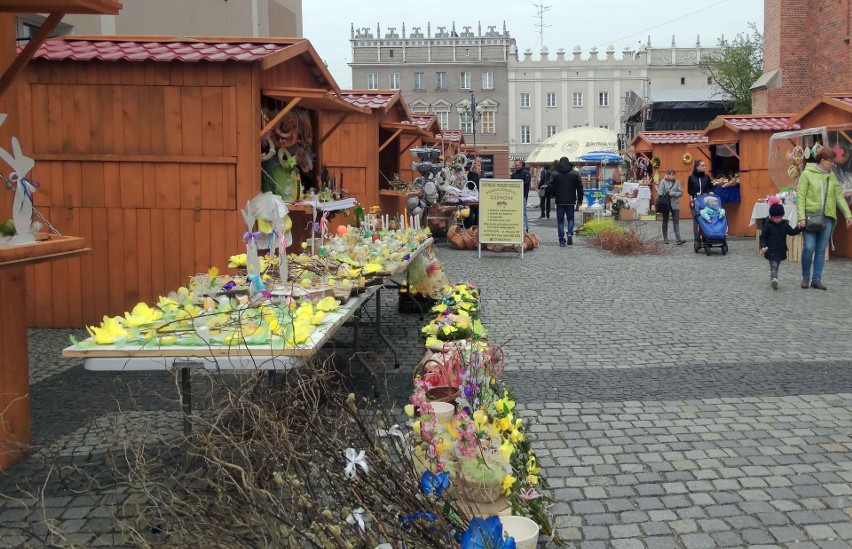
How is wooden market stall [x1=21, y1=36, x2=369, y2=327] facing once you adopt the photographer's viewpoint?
facing to the right of the viewer

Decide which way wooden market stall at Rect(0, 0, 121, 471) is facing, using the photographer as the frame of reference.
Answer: facing to the right of the viewer

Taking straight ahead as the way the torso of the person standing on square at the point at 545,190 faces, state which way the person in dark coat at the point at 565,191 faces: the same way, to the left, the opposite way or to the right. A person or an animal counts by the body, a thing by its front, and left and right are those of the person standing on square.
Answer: the same way

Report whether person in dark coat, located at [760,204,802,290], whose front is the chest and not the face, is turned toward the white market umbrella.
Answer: no

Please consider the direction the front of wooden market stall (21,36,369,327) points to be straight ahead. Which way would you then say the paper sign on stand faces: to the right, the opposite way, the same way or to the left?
to the right

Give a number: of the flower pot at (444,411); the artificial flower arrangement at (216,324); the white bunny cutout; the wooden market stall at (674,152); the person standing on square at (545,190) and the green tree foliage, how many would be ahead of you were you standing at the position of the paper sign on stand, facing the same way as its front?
3

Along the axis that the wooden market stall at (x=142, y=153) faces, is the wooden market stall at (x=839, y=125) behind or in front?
in front

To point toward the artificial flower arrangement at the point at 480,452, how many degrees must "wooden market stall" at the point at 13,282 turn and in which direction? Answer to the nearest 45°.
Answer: approximately 45° to its right

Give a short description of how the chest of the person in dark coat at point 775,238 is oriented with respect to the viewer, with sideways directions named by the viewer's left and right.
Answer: facing the viewer

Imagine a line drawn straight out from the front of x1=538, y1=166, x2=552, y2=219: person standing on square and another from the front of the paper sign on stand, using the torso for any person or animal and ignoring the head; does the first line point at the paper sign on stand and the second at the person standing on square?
no

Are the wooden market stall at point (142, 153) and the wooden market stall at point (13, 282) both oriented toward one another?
no

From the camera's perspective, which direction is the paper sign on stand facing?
toward the camera

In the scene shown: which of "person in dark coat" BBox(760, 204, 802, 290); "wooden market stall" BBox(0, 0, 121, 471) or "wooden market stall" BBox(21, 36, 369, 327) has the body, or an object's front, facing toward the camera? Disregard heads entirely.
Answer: the person in dark coat

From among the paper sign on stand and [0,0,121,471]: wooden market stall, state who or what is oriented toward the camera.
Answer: the paper sign on stand

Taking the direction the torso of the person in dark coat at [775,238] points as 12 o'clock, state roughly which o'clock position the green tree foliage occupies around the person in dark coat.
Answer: The green tree foliage is roughly at 6 o'clock from the person in dark coat.
